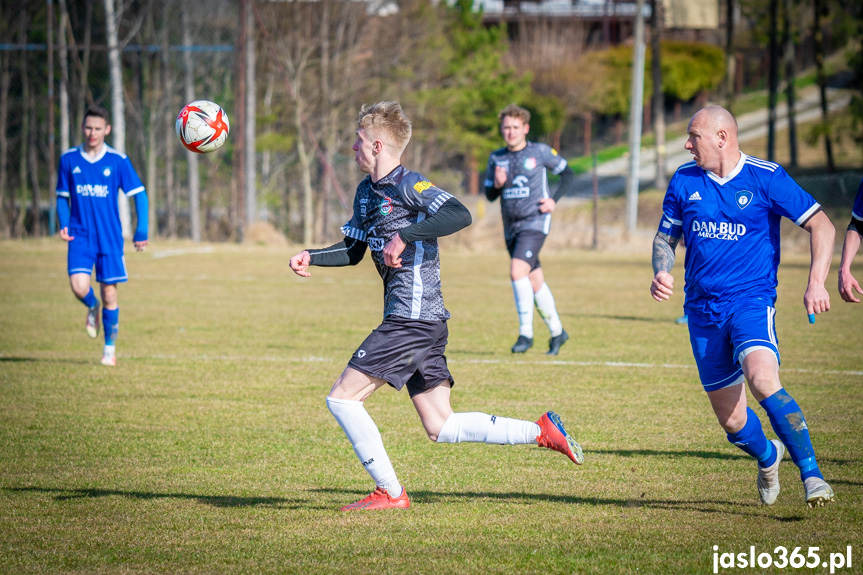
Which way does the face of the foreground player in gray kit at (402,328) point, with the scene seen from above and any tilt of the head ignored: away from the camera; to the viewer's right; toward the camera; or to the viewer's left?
to the viewer's left

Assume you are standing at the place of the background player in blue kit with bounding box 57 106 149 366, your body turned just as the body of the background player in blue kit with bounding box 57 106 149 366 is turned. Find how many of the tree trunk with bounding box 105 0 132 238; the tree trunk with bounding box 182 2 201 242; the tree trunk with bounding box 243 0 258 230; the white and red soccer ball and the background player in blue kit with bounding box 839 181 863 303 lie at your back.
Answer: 3

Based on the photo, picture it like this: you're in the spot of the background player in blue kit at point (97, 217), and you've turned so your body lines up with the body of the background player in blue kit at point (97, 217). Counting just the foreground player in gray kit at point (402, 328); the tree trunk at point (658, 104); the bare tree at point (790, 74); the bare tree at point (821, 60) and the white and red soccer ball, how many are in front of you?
2

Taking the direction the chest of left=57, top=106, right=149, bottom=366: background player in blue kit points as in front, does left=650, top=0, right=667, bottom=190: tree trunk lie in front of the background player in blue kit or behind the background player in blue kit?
behind

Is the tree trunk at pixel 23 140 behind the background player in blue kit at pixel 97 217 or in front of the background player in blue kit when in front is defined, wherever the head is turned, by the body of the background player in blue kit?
behind

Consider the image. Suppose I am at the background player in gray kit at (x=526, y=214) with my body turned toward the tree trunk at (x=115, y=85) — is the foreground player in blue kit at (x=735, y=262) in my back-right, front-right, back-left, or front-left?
back-left

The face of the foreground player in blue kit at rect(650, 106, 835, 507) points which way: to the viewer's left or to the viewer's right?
to the viewer's left

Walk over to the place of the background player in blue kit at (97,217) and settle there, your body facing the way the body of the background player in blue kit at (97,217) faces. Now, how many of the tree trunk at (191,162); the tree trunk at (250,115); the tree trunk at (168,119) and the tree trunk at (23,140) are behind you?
4

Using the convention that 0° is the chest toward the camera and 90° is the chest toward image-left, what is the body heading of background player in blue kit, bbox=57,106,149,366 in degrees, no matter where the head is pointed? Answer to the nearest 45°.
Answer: approximately 0°

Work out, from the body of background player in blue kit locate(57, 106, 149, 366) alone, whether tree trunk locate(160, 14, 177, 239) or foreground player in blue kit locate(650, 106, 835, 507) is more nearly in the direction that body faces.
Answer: the foreground player in blue kit

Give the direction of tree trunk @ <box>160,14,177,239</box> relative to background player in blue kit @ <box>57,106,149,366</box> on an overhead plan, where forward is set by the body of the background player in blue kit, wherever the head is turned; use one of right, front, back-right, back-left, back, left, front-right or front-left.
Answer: back

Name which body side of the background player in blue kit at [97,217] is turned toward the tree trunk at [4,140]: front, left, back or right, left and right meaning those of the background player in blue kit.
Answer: back

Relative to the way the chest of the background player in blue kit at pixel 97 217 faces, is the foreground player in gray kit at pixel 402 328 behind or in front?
in front

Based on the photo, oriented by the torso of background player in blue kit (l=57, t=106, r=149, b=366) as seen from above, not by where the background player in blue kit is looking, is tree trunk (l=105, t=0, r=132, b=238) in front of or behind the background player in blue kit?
behind

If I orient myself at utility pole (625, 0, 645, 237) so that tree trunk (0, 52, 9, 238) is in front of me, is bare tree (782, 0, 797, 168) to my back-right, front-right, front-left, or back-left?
back-right
